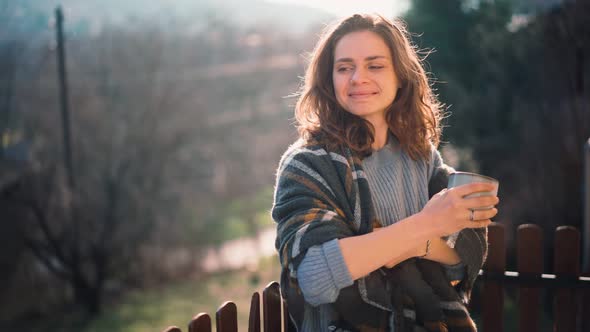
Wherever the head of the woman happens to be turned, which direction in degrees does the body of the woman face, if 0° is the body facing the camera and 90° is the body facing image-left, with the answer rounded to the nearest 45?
approximately 315°

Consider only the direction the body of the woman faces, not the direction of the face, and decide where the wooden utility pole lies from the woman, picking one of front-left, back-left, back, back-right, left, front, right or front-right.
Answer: back
